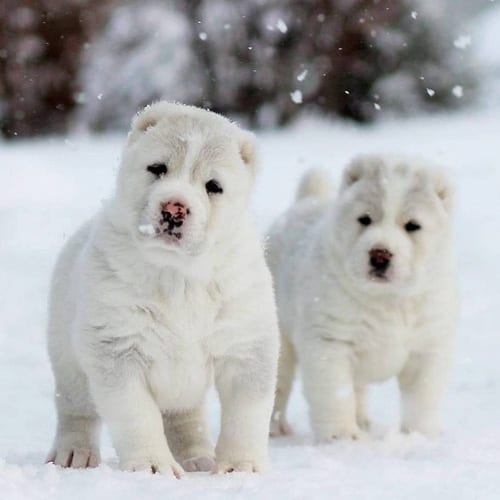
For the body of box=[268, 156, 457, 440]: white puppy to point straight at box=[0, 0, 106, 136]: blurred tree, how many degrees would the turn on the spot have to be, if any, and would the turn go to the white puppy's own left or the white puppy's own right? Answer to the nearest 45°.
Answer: approximately 180°

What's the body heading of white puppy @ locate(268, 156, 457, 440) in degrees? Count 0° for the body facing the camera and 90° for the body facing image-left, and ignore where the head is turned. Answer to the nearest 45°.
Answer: approximately 315°

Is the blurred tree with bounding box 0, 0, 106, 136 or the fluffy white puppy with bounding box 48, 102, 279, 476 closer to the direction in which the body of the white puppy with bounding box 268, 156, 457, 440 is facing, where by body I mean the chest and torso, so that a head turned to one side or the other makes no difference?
the fluffy white puppy

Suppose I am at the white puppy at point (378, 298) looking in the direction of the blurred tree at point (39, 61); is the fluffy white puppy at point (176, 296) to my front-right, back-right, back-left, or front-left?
back-left

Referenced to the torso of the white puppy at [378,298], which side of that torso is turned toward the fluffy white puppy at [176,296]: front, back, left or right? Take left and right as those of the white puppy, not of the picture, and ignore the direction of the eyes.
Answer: right
